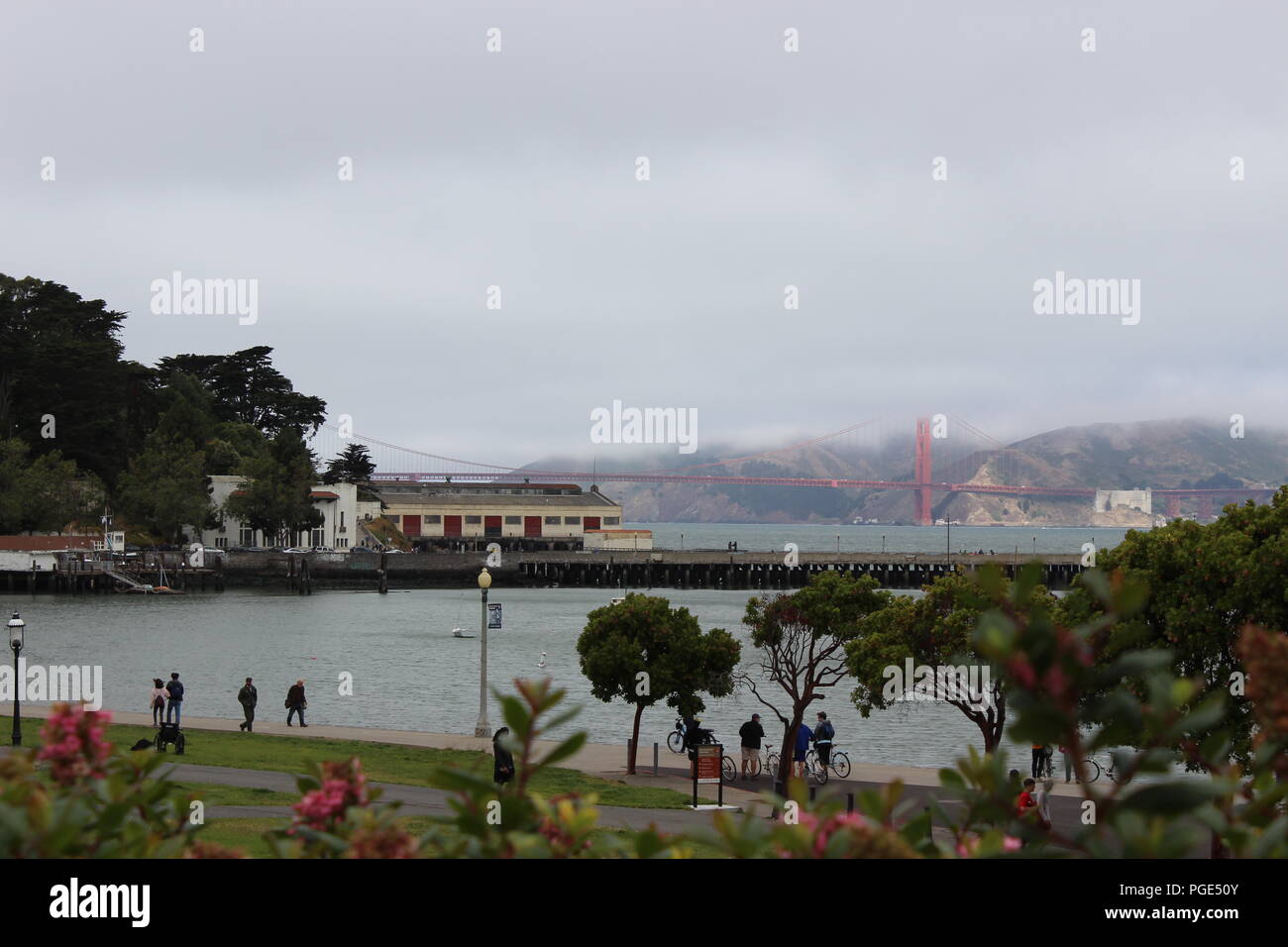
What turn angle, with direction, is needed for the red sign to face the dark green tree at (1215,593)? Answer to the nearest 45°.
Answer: approximately 45° to its left

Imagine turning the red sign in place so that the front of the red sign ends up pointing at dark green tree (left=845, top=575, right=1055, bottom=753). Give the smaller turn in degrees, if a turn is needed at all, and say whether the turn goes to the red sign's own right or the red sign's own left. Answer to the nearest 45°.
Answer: approximately 135° to the red sign's own left

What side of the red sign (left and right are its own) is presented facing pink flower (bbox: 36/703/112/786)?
front

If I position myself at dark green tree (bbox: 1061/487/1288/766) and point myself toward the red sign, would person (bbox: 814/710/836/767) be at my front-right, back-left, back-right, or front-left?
front-right

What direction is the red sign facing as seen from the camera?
toward the camera

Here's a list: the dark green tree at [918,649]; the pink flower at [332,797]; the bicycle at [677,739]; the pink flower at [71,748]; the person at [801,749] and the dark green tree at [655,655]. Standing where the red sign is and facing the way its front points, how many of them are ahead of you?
2

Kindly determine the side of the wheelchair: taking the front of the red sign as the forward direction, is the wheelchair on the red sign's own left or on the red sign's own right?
on the red sign's own right

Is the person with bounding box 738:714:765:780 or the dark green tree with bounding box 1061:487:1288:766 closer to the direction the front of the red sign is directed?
the dark green tree

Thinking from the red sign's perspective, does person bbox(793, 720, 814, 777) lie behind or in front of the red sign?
behind

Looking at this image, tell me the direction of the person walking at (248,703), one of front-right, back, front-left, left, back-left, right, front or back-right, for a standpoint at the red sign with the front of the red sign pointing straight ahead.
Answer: back-right

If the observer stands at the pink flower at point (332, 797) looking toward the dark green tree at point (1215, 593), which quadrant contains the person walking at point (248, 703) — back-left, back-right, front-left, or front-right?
front-left

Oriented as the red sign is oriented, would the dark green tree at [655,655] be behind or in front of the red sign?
behind

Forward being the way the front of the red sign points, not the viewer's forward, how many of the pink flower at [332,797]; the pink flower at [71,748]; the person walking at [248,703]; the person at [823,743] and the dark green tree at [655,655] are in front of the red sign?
2

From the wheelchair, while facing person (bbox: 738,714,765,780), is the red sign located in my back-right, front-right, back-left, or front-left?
front-right

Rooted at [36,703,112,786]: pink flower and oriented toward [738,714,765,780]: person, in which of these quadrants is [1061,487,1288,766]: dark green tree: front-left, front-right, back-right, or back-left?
front-right

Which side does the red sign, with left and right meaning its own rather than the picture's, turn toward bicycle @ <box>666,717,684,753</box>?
back
